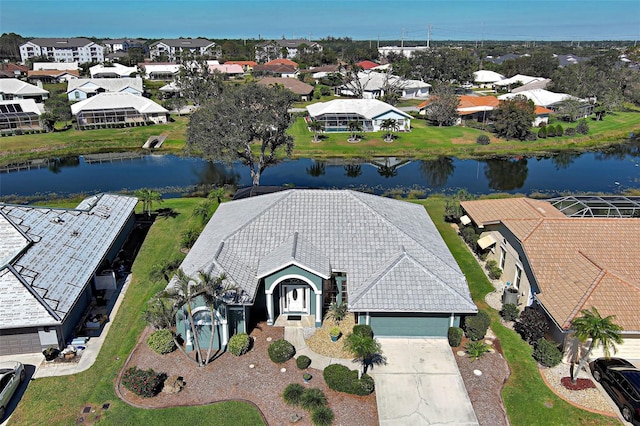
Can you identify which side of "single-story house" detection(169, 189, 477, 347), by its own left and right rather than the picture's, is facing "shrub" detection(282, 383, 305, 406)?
front

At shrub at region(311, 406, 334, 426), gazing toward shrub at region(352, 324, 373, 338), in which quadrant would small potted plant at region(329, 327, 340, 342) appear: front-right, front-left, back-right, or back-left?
front-left

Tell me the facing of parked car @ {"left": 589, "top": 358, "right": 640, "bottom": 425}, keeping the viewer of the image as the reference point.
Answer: facing away from the viewer and to the left of the viewer

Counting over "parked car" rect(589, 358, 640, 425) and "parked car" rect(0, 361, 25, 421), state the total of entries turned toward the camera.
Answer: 0

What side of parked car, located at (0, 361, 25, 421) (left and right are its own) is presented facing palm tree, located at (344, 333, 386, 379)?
right

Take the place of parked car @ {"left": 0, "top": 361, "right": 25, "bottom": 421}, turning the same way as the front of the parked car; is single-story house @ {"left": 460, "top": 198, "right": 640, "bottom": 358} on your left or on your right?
on your right

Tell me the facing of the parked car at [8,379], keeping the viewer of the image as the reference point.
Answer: facing away from the viewer and to the right of the viewer

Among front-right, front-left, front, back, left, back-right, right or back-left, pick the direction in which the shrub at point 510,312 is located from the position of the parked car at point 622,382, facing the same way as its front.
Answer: front

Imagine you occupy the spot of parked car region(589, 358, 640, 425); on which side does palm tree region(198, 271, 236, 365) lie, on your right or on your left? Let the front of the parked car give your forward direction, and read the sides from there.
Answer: on your left

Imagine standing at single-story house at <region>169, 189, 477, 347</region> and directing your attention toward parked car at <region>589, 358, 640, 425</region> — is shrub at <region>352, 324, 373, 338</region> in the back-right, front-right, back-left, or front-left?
front-right

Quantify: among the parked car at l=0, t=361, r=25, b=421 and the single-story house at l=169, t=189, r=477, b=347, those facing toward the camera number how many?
1

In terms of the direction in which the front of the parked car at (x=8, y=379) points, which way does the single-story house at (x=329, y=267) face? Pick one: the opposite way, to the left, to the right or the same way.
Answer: the opposite way

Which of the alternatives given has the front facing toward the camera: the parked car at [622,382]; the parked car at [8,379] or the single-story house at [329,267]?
the single-story house

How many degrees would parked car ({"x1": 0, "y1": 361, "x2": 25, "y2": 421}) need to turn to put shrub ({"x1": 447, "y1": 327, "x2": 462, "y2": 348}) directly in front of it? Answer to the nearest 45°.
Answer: approximately 90° to its right

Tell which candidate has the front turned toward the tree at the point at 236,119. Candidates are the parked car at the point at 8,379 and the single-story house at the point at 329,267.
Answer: the parked car

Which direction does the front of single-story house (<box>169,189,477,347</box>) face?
toward the camera
